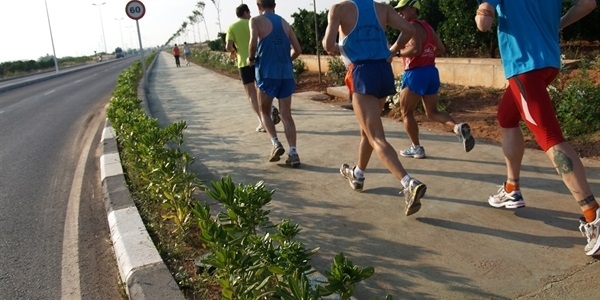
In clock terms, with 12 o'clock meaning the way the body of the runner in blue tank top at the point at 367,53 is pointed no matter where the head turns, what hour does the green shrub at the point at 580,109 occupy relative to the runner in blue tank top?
The green shrub is roughly at 3 o'clock from the runner in blue tank top.

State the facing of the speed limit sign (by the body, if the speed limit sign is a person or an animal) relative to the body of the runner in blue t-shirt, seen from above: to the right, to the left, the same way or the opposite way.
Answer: the opposite way

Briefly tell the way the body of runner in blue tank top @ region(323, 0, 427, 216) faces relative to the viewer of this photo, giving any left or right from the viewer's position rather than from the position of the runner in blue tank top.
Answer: facing away from the viewer and to the left of the viewer

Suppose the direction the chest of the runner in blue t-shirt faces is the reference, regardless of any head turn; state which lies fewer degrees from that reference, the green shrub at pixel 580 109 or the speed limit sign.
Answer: the speed limit sign

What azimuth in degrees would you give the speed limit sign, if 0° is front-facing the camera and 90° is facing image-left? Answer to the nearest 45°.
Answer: approximately 0°

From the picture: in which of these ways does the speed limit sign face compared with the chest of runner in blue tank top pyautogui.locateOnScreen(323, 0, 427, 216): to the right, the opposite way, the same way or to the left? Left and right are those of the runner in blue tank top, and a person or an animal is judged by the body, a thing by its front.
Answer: the opposite way

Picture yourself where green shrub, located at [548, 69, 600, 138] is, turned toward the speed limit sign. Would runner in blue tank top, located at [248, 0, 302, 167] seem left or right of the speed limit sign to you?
left

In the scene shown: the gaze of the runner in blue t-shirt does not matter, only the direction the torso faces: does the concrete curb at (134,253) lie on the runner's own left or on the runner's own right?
on the runner's own left

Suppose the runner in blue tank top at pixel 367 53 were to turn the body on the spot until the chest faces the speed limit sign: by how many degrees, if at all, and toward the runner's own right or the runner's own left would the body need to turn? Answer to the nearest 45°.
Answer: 0° — they already face it
